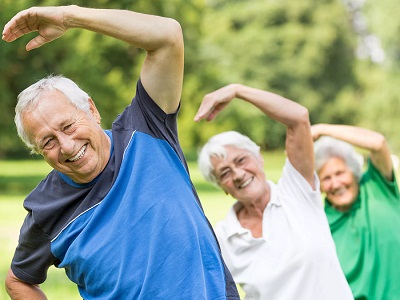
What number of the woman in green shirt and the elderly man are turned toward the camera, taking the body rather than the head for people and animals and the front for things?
2

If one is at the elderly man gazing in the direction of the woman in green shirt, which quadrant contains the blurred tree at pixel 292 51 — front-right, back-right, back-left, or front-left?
front-left

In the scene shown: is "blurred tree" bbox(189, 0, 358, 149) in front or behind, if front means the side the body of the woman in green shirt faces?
behind

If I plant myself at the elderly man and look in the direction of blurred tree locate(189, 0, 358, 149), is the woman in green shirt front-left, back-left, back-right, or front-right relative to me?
front-right

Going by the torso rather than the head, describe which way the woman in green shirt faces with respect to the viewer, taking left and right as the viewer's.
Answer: facing the viewer

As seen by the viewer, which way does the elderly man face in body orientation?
toward the camera

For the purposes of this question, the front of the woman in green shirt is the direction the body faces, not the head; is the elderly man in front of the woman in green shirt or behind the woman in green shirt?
in front

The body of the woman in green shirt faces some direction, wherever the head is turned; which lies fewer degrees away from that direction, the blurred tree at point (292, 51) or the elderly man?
the elderly man

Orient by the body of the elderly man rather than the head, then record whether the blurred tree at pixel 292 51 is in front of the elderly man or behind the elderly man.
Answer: behind

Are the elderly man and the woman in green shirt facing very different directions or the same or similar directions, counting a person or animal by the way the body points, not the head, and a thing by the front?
same or similar directions
